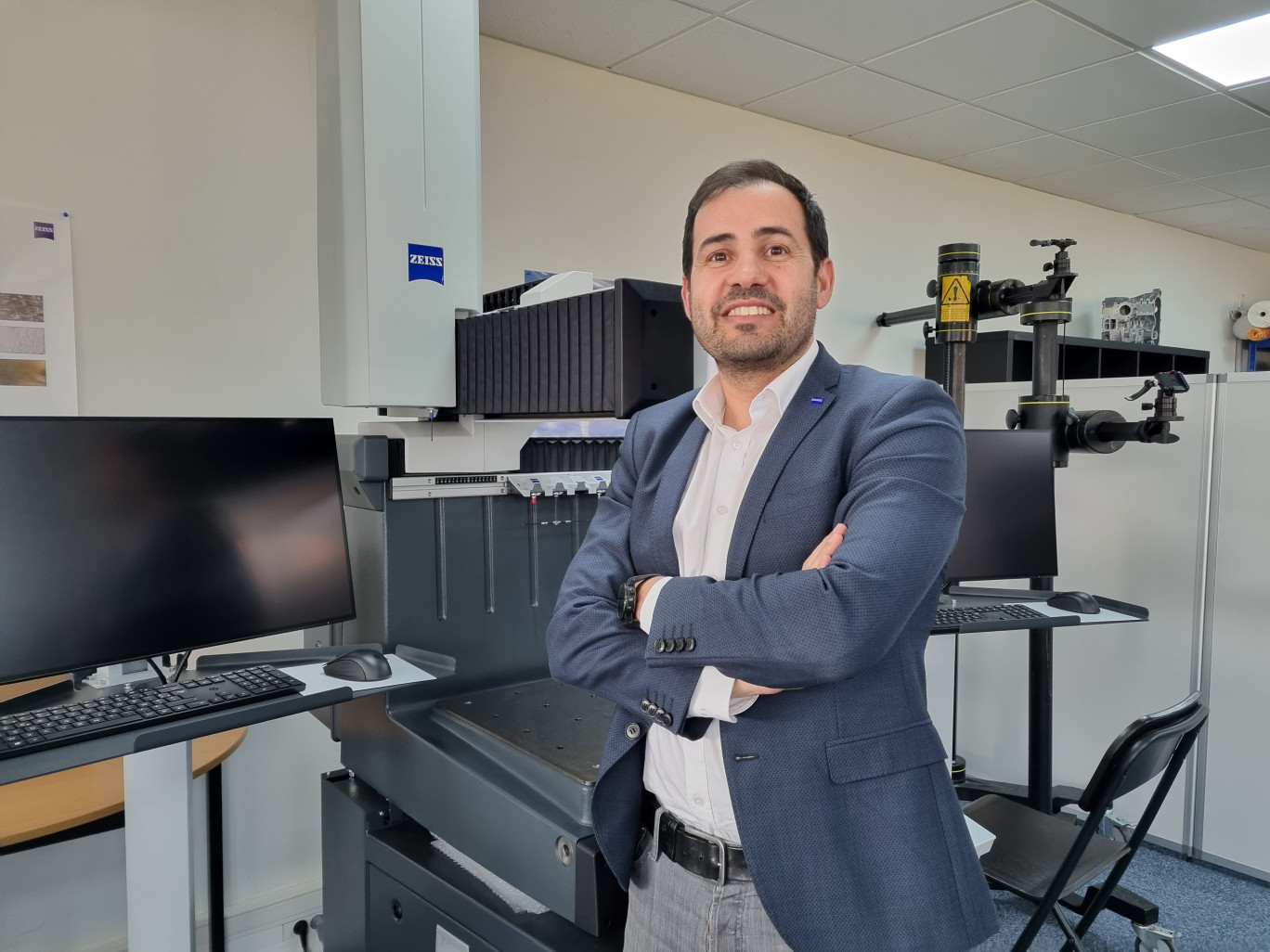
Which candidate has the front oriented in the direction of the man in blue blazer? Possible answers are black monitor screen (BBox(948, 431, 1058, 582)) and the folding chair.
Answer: the black monitor screen

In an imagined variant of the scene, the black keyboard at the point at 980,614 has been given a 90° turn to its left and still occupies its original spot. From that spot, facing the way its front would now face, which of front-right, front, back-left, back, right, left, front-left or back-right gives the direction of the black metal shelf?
left

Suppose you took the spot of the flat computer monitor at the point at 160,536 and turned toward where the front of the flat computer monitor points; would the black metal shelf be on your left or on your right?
on your left

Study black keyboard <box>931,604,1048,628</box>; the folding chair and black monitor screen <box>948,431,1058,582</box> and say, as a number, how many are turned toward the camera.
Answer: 2

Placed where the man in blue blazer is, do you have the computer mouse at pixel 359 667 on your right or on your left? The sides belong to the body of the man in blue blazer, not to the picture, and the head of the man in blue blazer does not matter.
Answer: on your right

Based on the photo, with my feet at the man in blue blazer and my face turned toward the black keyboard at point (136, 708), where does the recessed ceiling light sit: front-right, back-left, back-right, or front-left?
back-right

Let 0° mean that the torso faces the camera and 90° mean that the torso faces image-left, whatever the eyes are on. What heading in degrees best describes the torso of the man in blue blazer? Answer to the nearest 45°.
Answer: approximately 45°
